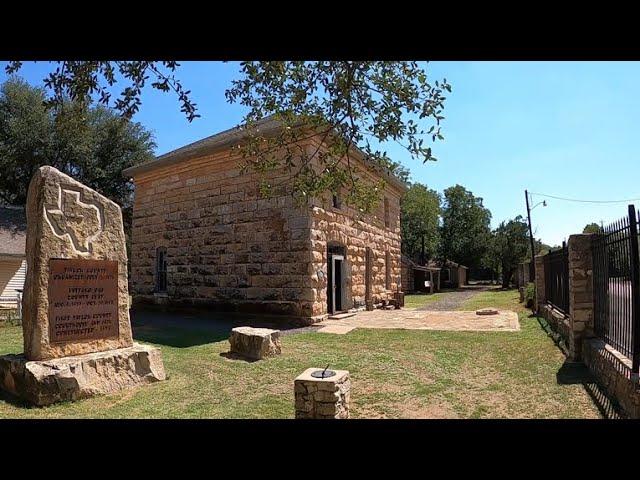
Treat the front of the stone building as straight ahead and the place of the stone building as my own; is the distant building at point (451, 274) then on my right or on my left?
on my left

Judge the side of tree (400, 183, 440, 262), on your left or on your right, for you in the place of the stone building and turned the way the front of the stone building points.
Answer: on your left

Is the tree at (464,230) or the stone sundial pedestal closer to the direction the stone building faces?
the stone sundial pedestal

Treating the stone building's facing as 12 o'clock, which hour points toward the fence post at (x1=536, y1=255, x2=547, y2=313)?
The fence post is roughly at 11 o'clock from the stone building.

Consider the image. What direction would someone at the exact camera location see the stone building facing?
facing the viewer and to the right of the viewer

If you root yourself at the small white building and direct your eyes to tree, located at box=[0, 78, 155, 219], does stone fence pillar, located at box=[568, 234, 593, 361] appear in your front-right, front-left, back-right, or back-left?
back-right

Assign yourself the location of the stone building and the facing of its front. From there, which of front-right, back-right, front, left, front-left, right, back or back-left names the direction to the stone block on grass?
front-right

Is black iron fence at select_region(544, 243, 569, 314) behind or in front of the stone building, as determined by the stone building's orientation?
in front

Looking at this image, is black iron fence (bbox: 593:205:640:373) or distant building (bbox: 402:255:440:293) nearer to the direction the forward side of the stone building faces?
the black iron fence

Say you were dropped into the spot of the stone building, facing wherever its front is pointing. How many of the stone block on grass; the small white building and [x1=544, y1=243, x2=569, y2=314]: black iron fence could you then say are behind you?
1

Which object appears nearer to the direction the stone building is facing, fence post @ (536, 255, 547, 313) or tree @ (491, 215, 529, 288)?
the fence post
